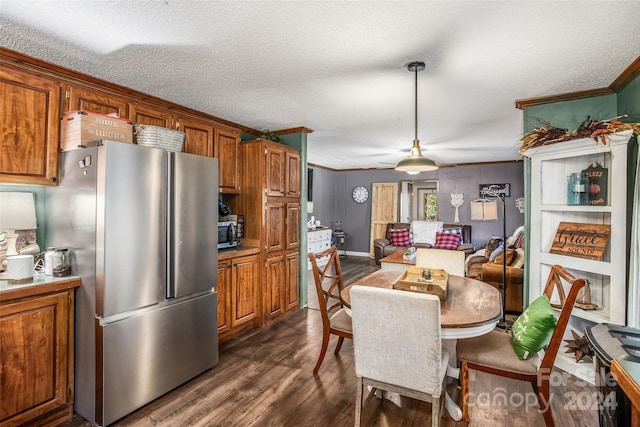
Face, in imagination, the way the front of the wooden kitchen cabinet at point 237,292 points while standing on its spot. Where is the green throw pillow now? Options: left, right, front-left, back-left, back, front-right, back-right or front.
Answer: front

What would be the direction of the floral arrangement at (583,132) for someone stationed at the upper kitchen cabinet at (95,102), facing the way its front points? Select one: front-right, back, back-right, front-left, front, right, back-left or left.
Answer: front

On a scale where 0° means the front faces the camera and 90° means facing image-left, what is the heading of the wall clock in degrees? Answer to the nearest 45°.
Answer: approximately 0°

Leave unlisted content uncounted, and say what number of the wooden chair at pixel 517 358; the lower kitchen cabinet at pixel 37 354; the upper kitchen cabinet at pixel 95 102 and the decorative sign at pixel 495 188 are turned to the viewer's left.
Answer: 1

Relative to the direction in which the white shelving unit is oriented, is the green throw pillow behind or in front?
in front

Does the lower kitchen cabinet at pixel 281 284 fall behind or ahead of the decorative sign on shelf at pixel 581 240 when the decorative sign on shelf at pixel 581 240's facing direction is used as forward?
ahead

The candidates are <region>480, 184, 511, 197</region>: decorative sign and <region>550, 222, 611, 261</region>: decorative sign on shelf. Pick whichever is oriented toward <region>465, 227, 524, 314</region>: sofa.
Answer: <region>480, 184, 511, 197</region>: decorative sign

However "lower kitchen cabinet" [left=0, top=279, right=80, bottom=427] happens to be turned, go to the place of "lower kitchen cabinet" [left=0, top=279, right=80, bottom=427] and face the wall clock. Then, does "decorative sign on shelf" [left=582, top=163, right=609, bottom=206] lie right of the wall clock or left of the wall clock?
right

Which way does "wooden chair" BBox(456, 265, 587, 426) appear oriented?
to the viewer's left

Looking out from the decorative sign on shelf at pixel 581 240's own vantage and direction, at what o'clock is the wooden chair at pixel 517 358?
The wooden chair is roughly at 11 o'clock from the decorative sign on shelf.

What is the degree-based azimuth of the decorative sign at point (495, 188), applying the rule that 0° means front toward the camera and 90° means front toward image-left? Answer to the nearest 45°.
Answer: approximately 0°

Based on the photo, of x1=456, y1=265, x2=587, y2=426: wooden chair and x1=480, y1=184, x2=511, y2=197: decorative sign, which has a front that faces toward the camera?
the decorative sign

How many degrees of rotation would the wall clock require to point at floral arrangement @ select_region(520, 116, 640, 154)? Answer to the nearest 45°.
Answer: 0° — it already faces it

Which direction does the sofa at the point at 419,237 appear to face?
toward the camera

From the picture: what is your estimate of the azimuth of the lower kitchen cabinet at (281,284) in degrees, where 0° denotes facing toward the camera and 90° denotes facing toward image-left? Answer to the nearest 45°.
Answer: approximately 315°

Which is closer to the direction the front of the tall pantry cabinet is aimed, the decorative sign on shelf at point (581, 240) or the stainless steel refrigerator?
the decorative sign on shelf

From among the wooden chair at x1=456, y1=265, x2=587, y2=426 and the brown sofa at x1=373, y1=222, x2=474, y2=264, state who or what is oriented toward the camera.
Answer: the brown sofa
